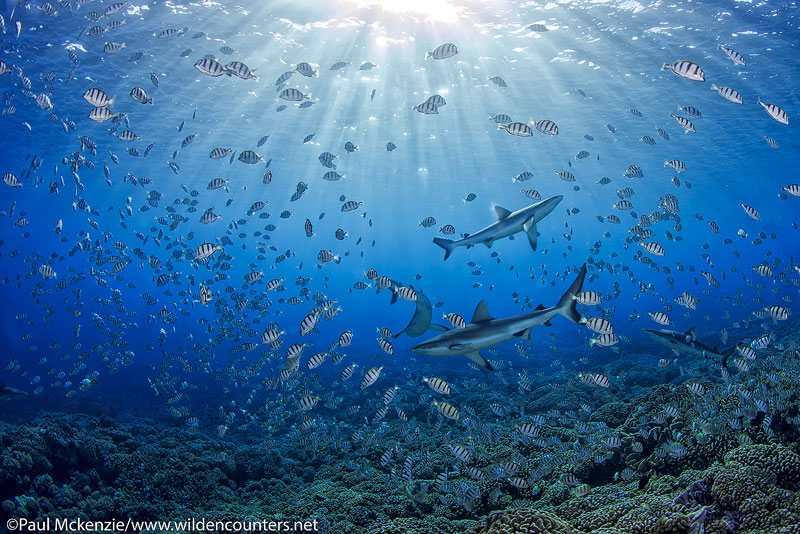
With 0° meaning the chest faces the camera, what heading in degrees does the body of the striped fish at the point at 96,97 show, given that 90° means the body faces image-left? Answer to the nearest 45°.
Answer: approximately 90°

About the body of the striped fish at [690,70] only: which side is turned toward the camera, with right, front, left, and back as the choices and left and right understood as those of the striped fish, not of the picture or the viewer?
right

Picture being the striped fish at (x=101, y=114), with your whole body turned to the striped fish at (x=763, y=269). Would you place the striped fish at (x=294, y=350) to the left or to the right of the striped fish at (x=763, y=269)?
right

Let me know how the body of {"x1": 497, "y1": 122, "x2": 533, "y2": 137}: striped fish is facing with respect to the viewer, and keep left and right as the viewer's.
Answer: facing to the right of the viewer

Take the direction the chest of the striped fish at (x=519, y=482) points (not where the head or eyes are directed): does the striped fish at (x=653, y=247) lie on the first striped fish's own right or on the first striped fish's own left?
on the first striped fish's own left

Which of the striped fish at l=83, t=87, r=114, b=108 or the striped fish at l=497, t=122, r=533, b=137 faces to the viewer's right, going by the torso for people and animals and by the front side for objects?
the striped fish at l=497, t=122, r=533, b=137

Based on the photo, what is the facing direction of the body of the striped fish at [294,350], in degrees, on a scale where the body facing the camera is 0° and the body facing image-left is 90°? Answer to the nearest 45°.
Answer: approximately 90°

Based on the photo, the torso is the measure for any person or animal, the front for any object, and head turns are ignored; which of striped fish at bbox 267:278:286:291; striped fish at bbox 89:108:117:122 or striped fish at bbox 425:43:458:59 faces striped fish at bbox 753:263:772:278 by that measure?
striped fish at bbox 425:43:458:59
